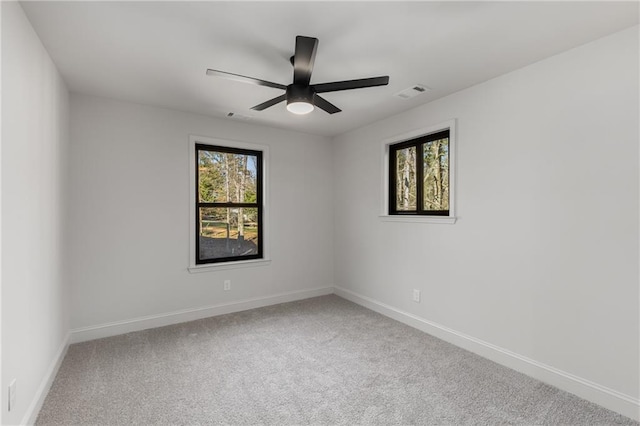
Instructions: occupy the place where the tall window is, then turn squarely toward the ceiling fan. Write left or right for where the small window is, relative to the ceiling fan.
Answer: left

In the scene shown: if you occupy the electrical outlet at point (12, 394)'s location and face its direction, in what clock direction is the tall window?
The tall window is roughly at 11 o'clock from the electrical outlet.

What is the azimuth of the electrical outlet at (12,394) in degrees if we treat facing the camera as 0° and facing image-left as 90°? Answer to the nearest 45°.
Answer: approximately 270°
